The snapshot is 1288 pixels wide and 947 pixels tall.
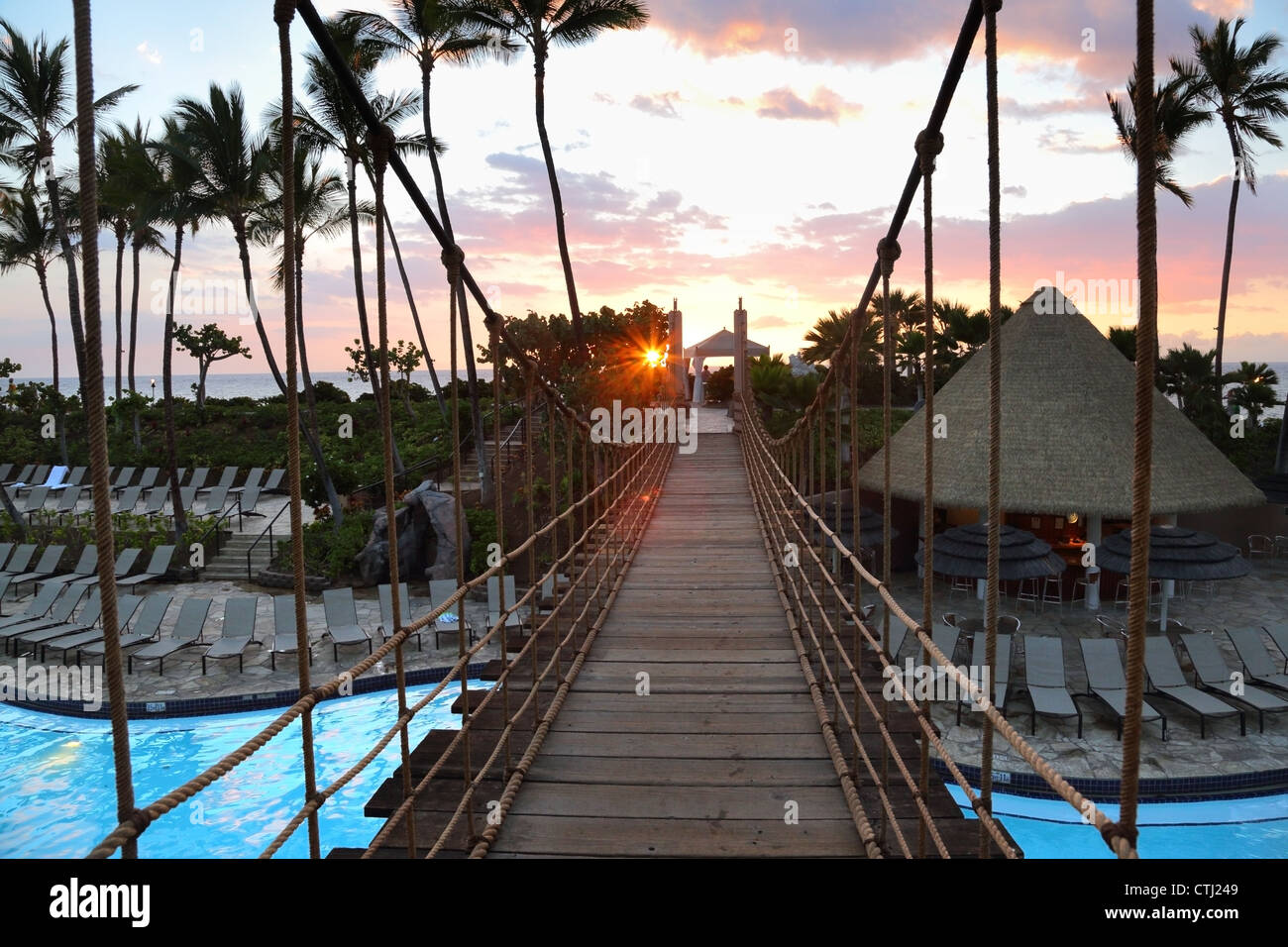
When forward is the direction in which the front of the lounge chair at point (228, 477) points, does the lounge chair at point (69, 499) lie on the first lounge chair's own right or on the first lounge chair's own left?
on the first lounge chair's own right

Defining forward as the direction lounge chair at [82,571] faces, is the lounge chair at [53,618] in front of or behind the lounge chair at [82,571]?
in front

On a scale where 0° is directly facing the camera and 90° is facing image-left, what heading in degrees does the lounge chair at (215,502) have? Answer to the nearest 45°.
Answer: approximately 45°

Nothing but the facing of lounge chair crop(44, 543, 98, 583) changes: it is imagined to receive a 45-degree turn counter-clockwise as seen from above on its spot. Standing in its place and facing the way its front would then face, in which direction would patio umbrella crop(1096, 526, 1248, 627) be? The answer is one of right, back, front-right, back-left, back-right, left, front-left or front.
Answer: front-left

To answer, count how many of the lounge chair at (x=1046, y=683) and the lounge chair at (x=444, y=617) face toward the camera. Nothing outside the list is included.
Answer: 2

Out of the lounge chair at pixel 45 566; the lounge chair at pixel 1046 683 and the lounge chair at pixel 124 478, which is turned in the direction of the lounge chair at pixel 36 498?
the lounge chair at pixel 124 478

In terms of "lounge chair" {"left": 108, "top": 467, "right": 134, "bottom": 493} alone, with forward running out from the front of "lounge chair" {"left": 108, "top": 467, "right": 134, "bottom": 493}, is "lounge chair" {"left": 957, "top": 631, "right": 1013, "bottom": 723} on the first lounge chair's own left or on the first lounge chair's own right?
on the first lounge chair's own left

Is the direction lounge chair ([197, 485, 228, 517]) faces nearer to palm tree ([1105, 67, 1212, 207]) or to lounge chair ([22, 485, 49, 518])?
the lounge chair

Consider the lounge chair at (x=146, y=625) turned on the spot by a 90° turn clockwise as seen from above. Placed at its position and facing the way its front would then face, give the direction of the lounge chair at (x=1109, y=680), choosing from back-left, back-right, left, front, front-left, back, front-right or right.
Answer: back

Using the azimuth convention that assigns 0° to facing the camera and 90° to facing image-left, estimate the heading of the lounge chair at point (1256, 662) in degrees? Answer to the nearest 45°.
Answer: approximately 315°

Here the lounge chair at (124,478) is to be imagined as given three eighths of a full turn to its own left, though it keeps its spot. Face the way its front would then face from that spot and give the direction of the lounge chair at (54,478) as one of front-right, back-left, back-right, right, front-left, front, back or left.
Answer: back-left

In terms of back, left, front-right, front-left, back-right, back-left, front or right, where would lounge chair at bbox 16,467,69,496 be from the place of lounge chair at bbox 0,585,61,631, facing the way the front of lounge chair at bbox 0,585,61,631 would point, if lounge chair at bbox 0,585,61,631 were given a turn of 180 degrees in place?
front-left

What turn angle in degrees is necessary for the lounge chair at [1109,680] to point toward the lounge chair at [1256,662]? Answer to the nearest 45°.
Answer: approximately 90° to its left

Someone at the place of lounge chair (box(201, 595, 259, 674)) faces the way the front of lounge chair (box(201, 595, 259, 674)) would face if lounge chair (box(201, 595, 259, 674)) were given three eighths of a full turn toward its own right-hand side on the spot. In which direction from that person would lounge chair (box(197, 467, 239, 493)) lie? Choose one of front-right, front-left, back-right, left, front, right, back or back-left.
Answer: front

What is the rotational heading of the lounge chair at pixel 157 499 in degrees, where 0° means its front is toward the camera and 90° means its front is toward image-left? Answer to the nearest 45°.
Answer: approximately 45°

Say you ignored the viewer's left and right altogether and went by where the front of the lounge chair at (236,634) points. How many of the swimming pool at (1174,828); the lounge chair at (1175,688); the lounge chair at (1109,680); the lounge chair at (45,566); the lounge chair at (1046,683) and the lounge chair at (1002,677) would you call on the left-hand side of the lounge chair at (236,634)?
5
